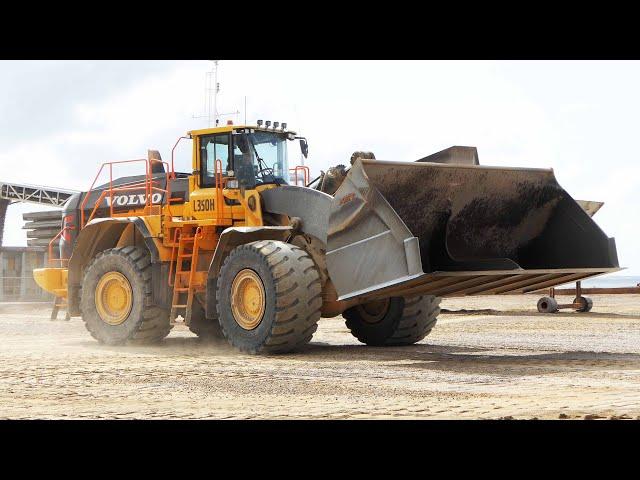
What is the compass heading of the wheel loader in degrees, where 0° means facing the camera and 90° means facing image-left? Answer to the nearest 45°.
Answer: approximately 315°
